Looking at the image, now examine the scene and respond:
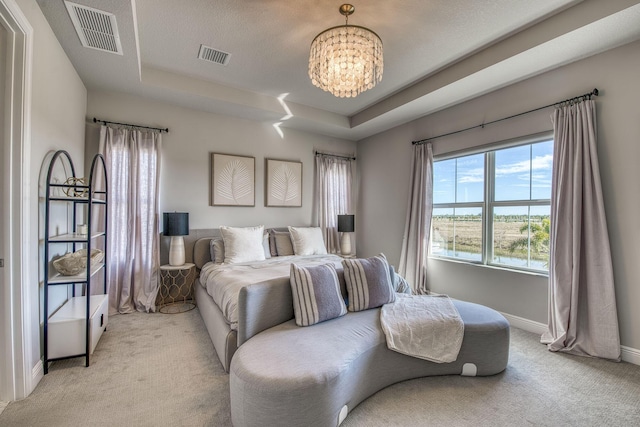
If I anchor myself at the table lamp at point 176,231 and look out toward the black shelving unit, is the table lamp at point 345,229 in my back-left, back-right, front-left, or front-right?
back-left

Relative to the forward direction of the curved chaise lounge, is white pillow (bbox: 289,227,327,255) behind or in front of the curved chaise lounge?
behind

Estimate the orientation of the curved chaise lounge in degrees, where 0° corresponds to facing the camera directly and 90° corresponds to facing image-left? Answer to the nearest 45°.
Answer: approximately 315°

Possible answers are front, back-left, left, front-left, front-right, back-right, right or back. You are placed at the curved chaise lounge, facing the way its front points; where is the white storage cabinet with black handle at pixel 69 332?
back-right

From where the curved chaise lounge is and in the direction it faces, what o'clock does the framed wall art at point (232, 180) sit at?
The framed wall art is roughly at 6 o'clock from the curved chaise lounge.

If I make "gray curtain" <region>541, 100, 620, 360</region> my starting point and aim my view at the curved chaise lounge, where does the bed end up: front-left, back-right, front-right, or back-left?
front-right

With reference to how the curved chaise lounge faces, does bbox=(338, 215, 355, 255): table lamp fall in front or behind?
behind

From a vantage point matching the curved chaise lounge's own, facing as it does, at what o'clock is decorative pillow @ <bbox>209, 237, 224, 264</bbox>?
The decorative pillow is roughly at 6 o'clock from the curved chaise lounge.

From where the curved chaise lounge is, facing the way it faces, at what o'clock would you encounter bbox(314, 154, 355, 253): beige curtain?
The beige curtain is roughly at 7 o'clock from the curved chaise lounge.

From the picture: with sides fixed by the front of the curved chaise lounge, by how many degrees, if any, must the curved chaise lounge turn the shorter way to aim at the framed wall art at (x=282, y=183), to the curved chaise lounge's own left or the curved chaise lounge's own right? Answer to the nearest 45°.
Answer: approximately 180°

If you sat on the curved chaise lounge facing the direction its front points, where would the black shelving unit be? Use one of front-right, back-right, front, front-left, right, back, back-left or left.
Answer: back-right
